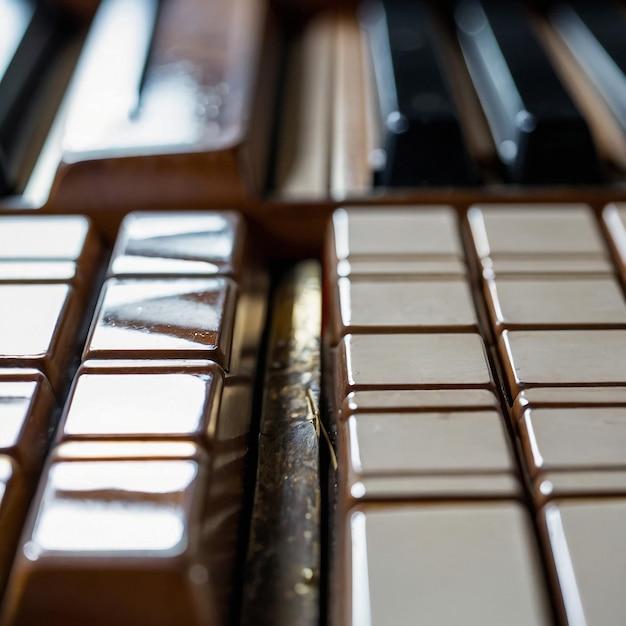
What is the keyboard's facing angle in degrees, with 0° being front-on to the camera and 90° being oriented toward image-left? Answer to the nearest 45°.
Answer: approximately 0°
